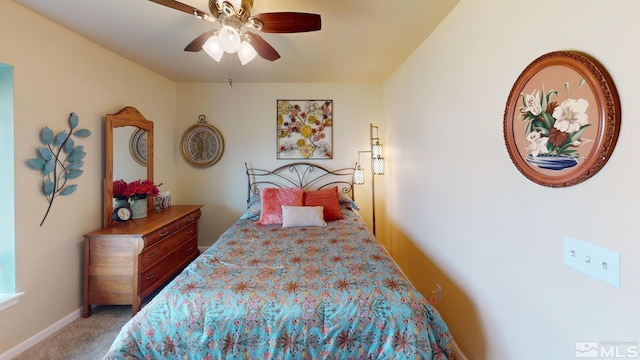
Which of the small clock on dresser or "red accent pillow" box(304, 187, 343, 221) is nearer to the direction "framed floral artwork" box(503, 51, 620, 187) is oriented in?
the small clock on dresser

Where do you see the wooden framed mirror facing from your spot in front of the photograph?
facing the viewer and to the right of the viewer

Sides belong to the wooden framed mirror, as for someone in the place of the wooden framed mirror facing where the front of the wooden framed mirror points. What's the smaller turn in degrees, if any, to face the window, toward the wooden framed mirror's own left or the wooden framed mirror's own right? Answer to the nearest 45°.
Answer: approximately 90° to the wooden framed mirror's own right

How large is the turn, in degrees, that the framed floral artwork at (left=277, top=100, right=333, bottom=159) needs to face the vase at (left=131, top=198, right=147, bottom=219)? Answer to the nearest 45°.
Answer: approximately 45° to its right

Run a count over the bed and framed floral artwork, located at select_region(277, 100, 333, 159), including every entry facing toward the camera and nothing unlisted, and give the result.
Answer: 2

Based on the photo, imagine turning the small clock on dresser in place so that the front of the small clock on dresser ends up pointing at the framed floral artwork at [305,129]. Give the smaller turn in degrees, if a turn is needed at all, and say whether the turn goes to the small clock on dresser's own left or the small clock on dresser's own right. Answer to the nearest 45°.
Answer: approximately 45° to the small clock on dresser's own left

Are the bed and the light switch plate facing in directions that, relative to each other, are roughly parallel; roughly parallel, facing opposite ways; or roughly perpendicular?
roughly perpendicular

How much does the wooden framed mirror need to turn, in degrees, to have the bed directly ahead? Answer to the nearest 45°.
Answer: approximately 45° to its right

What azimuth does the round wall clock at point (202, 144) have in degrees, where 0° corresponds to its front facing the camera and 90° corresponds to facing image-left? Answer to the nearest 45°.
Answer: approximately 0°

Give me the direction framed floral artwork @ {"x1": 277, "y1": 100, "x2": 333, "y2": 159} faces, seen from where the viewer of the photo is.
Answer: facing the viewer

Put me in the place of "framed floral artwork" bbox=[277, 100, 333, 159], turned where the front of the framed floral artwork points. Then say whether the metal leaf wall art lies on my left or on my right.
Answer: on my right

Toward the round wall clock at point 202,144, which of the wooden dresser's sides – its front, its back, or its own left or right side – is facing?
left

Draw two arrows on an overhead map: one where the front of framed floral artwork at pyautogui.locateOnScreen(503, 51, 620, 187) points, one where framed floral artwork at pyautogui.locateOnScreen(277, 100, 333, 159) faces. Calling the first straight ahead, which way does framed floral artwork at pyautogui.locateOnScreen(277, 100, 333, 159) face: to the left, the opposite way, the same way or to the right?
to the left

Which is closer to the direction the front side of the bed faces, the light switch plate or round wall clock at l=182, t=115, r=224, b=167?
the light switch plate
